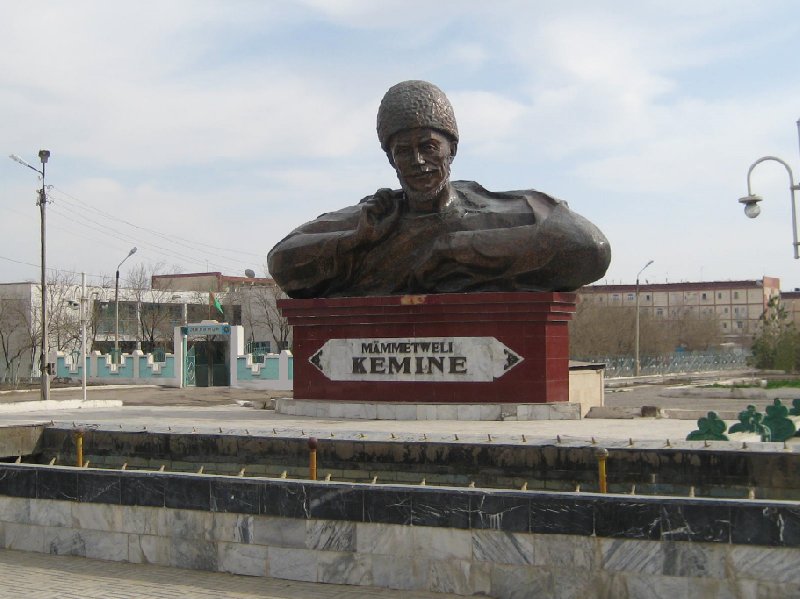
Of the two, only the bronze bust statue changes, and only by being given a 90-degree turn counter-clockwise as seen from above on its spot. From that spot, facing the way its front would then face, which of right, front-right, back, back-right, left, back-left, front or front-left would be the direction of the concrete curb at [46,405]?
back-left

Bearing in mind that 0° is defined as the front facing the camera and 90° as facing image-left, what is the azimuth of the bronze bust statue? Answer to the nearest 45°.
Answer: approximately 0°

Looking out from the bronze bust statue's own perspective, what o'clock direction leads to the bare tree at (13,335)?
The bare tree is roughly at 5 o'clock from the bronze bust statue.

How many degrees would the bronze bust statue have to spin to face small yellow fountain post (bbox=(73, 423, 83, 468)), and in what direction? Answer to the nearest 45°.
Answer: approximately 45° to its right
